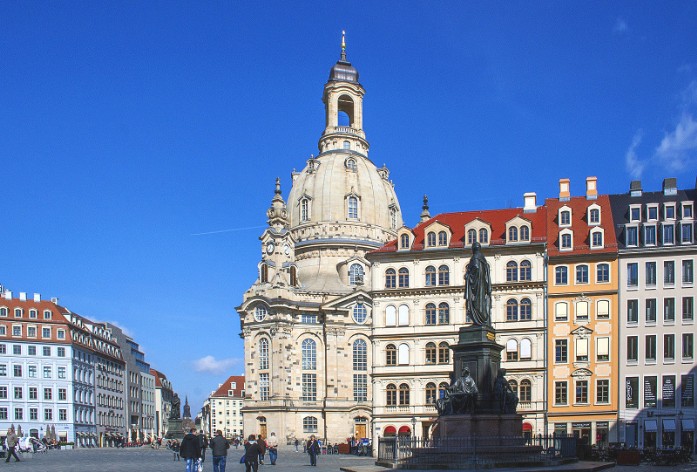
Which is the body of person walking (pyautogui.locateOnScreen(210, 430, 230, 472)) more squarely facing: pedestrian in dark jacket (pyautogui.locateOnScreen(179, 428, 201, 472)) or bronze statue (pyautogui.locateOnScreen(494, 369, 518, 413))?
the bronze statue

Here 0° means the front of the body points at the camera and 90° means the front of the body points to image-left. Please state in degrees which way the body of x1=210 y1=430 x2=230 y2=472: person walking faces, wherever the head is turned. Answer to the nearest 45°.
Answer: approximately 180°
